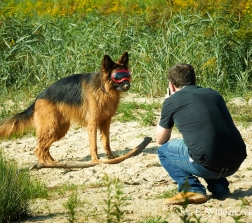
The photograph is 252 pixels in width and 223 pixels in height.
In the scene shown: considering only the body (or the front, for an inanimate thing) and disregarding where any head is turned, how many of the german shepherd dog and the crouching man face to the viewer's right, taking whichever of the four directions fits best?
1

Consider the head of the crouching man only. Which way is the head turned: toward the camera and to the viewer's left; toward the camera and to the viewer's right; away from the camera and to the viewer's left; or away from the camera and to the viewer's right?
away from the camera and to the viewer's left

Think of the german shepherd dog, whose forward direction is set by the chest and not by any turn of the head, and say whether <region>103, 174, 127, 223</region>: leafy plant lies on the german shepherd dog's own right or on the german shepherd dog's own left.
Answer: on the german shepherd dog's own right

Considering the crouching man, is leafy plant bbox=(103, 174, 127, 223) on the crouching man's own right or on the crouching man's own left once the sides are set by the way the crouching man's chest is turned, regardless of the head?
on the crouching man's own left

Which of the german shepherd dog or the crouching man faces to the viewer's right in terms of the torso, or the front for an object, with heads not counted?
the german shepherd dog

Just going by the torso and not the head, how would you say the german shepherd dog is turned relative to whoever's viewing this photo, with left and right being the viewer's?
facing to the right of the viewer

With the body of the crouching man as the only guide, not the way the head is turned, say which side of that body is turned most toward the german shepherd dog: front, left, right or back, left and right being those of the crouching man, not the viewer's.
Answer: front

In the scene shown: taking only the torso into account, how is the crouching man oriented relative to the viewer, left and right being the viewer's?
facing away from the viewer and to the left of the viewer

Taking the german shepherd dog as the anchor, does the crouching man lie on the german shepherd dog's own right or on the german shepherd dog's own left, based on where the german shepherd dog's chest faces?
on the german shepherd dog's own right
